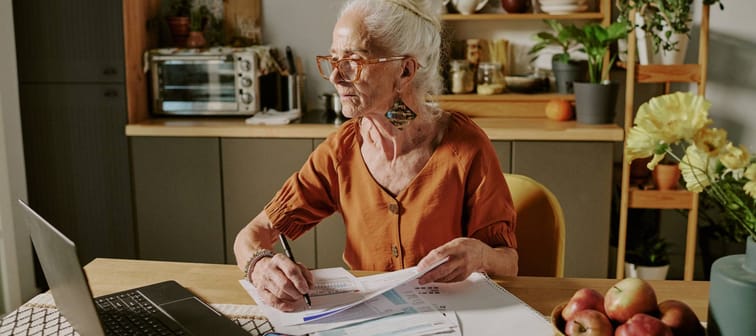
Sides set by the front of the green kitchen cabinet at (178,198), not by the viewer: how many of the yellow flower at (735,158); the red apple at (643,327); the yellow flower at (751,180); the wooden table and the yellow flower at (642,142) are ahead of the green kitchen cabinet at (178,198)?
5

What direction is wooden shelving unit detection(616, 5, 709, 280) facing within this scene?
toward the camera

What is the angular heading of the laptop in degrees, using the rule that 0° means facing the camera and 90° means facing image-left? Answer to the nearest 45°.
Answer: approximately 225°

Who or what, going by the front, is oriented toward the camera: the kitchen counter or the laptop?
the kitchen counter

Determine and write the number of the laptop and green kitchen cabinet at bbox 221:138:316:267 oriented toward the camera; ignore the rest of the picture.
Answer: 1

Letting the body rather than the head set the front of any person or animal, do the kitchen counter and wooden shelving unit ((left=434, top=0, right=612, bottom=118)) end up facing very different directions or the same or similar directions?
same or similar directions

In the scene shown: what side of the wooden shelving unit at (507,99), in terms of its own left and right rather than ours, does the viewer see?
front

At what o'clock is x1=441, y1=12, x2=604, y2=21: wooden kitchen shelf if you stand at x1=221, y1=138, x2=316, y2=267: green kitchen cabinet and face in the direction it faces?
The wooden kitchen shelf is roughly at 9 o'clock from the green kitchen cabinet.

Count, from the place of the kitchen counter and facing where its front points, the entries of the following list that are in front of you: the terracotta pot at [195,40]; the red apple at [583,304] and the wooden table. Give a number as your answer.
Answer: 2

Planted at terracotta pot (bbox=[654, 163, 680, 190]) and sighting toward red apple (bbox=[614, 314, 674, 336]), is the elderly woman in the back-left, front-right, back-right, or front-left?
front-right

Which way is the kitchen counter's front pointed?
toward the camera

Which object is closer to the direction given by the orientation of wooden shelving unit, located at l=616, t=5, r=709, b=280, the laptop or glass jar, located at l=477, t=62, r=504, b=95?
the laptop

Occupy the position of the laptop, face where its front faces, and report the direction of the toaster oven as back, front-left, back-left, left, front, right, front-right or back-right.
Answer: front-left

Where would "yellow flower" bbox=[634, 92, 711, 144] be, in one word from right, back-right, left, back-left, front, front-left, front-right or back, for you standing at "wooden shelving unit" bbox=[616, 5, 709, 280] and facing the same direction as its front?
front

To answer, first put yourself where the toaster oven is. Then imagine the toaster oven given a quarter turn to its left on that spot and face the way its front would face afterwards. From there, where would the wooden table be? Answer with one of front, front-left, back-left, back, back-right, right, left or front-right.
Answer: right

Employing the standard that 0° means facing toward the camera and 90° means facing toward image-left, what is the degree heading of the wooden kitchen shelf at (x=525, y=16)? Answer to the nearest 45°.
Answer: approximately 0°

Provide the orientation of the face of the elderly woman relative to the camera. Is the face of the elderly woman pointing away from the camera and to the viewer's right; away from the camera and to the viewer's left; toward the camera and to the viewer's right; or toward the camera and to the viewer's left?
toward the camera and to the viewer's left

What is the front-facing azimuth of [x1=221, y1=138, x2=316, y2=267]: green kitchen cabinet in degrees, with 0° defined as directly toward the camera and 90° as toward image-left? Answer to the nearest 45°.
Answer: approximately 0°
